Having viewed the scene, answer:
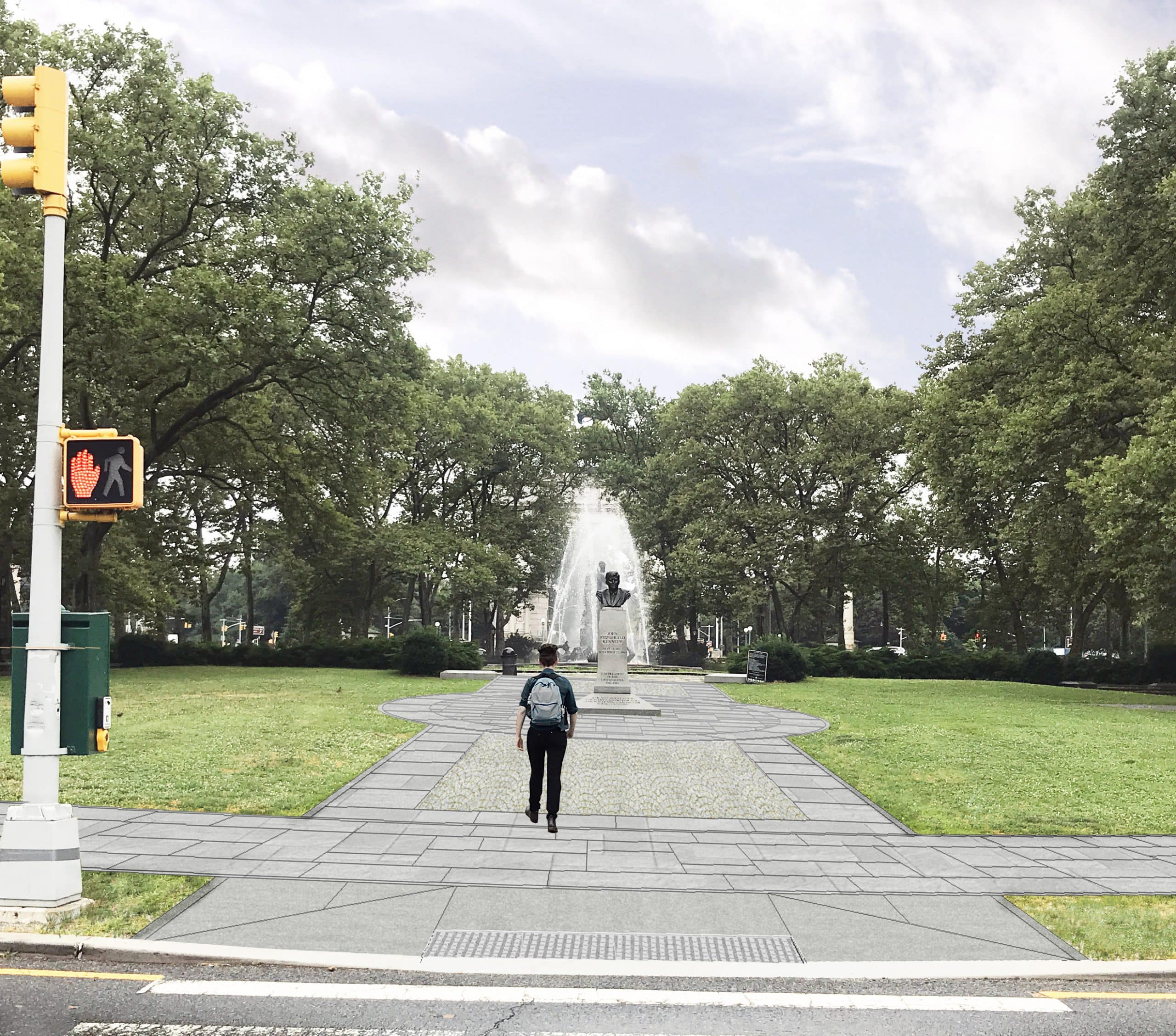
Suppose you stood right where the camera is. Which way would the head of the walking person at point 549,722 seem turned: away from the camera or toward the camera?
away from the camera

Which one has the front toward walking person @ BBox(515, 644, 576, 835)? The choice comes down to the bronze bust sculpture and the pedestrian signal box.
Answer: the bronze bust sculpture

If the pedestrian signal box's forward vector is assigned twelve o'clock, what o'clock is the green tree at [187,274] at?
The green tree is roughly at 6 o'clock from the pedestrian signal box.

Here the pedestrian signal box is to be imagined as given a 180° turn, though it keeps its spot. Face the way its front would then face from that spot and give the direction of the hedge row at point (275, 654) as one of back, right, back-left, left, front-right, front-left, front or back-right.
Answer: front

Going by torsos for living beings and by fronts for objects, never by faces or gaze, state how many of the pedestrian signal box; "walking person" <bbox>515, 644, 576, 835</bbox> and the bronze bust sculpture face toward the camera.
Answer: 2

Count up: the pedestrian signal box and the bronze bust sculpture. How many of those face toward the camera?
2

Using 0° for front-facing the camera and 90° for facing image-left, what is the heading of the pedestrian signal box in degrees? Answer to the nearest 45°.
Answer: approximately 0°

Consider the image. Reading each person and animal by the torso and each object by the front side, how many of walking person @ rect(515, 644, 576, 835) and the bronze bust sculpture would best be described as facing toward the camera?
1

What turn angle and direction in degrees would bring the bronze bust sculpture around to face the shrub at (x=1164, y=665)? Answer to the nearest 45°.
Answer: approximately 135° to its left

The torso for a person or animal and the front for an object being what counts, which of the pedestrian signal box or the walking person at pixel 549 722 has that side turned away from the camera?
the walking person

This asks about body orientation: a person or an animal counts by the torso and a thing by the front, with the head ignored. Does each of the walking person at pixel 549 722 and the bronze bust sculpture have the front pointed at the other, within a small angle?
yes

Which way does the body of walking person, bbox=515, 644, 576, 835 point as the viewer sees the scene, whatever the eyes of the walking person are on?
away from the camera

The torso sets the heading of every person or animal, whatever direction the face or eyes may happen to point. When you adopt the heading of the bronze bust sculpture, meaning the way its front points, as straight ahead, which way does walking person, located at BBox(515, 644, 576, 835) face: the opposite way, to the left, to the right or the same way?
the opposite way

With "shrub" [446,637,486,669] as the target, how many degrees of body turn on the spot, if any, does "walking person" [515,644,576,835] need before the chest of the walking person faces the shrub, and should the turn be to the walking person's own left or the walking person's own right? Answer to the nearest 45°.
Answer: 0° — they already face it

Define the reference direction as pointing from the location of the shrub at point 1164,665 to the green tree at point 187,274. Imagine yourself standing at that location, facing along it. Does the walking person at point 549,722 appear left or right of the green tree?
left

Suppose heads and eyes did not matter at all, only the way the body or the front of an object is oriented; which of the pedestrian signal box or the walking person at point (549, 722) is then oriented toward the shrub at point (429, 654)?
the walking person
